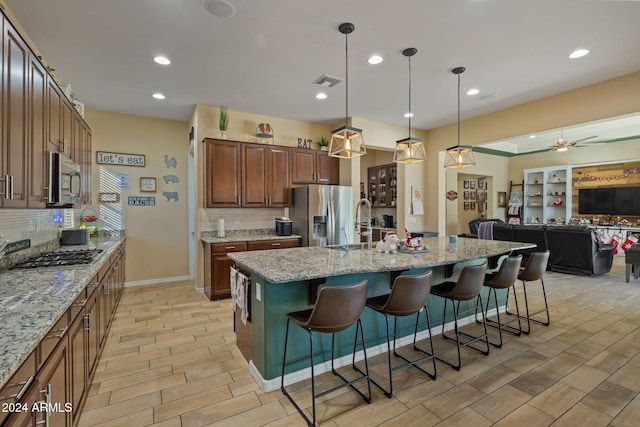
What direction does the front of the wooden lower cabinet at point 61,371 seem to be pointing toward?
to the viewer's right

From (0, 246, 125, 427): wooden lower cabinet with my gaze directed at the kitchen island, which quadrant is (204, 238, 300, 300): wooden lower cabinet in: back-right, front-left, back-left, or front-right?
front-left

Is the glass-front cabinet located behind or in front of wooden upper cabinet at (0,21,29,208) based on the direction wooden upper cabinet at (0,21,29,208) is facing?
in front

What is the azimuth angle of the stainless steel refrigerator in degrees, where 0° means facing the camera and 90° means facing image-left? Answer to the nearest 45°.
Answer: approximately 315°

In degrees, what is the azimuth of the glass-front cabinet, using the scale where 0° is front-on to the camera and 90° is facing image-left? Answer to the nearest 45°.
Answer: approximately 45°

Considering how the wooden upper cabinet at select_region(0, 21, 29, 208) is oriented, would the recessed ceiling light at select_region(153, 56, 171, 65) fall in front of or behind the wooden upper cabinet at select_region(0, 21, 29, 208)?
in front

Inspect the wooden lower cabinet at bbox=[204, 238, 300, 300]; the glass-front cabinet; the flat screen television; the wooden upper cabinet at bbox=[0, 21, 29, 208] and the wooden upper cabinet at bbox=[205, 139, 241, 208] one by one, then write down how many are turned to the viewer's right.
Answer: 1

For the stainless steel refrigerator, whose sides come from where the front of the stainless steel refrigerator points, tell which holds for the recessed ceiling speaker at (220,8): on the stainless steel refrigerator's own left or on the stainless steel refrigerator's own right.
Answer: on the stainless steel refrigerator's own right

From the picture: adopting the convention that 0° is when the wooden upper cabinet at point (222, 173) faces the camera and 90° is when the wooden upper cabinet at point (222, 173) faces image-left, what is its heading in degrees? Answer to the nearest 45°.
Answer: approximately 0°

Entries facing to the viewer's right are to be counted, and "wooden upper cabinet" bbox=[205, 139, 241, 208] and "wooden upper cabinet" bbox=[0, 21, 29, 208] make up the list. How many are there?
1

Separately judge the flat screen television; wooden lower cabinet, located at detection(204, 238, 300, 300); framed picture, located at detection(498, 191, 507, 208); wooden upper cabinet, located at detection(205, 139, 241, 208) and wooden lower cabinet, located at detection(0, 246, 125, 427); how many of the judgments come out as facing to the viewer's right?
1

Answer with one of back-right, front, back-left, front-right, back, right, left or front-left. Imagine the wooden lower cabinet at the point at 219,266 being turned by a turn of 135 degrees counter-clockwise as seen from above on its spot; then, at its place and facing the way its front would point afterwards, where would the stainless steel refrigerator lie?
front-right

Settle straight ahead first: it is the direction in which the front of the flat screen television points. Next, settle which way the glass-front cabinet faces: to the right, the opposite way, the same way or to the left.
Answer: the same way

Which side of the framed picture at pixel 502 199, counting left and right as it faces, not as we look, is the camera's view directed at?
front

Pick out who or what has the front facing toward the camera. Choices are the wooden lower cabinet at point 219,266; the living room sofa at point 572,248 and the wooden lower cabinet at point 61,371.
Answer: the wooden lower cabinet at point 219,266

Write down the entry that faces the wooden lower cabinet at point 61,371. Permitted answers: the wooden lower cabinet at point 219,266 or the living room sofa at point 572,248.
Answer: the wooden lower cabinet at point 219,266

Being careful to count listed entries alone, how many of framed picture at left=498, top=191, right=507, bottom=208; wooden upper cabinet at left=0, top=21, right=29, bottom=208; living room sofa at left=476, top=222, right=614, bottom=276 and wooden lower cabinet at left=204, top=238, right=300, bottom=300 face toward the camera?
2

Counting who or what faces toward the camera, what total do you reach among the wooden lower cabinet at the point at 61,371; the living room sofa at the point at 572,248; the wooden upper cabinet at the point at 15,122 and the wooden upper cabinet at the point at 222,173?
1

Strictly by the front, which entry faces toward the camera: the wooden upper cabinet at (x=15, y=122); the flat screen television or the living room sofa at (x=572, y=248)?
the flat screen television
